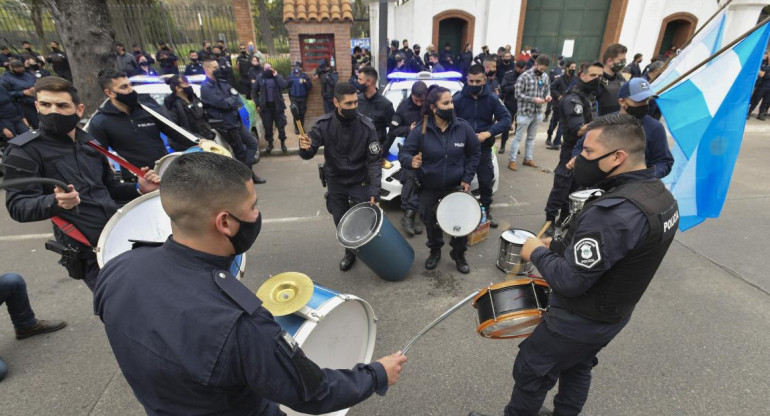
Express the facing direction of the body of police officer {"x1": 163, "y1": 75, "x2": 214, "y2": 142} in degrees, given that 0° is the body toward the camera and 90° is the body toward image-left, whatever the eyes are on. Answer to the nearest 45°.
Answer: approximately 315°

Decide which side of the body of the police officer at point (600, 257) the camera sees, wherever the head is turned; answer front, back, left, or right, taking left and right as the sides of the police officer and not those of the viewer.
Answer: left

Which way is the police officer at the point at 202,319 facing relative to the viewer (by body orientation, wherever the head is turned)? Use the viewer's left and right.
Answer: facing away from the viewer and to the right of the viewer

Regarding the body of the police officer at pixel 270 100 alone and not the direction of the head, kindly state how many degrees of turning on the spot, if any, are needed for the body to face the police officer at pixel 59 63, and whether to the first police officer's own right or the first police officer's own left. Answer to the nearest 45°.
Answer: approximately 135° to the first police officer's own right

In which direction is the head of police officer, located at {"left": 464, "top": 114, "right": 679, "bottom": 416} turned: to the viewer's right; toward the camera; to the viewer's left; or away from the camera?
to the viewer's left

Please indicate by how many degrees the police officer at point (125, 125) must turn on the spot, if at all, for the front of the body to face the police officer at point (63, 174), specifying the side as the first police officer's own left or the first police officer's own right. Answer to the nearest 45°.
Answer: approximately 45° to the first police officer's own right

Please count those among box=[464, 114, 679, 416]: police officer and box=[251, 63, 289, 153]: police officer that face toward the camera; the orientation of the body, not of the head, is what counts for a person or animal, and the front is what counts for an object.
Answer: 1

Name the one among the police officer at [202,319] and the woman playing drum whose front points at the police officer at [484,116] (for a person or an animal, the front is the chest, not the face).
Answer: the police officer at [202,319]

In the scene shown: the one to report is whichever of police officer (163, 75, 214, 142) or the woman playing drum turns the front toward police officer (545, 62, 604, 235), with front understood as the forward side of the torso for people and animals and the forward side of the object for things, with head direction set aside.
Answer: police officer (163, 75, 214, 142)

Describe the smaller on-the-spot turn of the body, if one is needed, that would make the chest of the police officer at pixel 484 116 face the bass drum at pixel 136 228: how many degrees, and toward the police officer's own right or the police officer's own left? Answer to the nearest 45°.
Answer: approximately 45° to the police officer's own right
